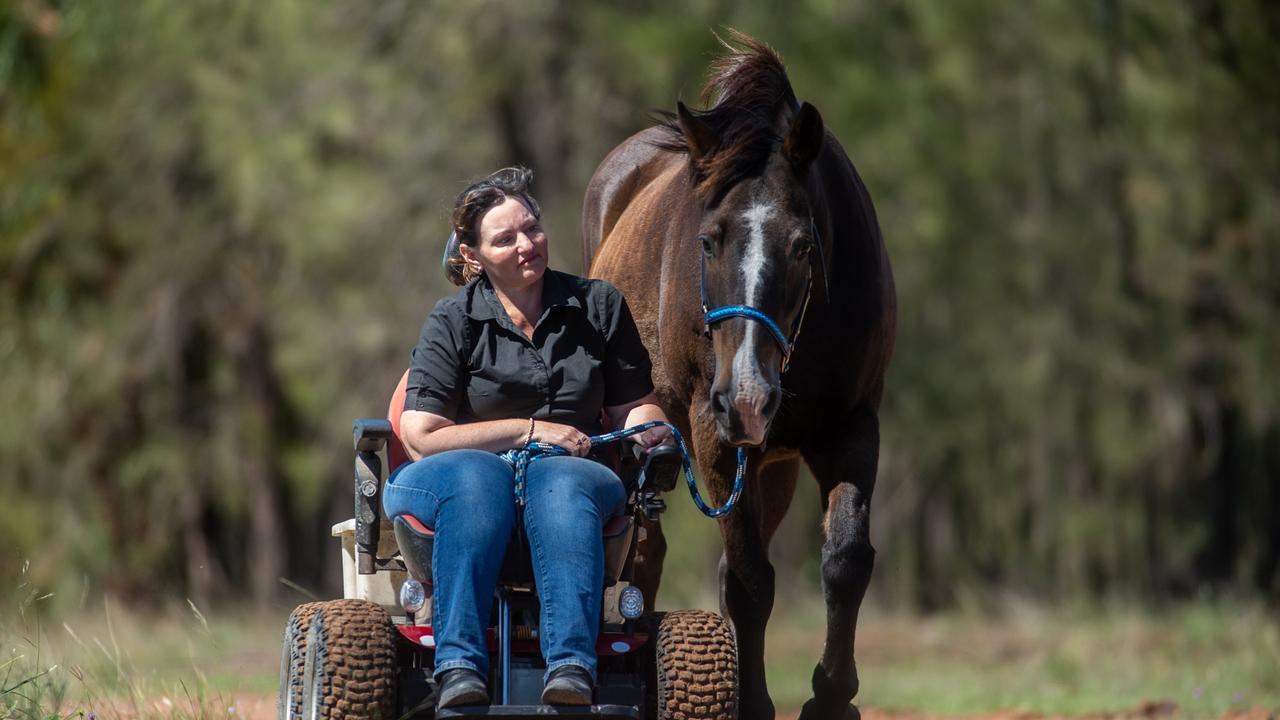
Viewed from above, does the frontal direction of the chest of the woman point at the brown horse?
no

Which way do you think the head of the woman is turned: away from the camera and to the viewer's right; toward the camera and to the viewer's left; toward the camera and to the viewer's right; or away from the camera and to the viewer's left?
toward the camera and to the viewer's right

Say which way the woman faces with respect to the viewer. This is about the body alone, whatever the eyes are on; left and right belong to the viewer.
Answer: facing the viewer
